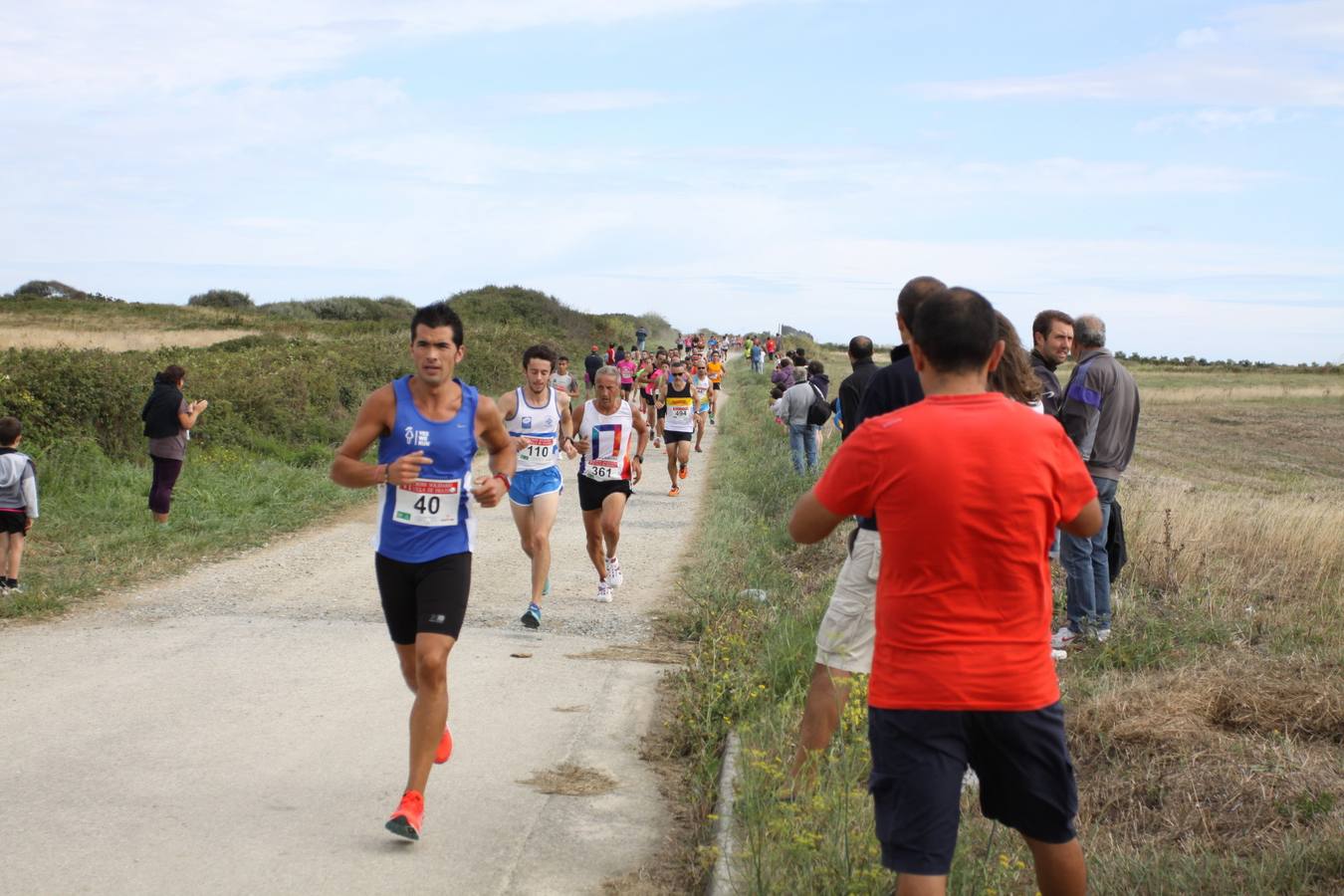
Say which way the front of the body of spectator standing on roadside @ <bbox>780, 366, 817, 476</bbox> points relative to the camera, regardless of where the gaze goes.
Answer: away from the camera

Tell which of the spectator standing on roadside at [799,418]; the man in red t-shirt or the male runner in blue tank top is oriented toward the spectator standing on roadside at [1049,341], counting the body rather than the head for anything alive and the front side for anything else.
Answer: the man in red t-shirt

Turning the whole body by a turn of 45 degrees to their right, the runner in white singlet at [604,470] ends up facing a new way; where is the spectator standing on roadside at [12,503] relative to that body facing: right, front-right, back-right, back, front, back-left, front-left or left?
front-right

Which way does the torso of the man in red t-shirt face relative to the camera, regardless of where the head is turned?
away from the camera

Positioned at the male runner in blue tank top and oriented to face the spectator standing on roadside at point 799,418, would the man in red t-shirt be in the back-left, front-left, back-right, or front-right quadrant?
back-right

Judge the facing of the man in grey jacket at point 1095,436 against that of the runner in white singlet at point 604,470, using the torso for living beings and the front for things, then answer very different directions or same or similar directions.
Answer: very different directions

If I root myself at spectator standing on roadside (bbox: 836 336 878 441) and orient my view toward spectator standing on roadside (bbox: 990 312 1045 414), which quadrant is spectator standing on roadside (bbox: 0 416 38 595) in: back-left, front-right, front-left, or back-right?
front-right

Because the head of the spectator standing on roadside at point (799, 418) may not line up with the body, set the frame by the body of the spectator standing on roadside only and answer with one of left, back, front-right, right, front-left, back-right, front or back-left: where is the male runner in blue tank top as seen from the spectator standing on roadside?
back

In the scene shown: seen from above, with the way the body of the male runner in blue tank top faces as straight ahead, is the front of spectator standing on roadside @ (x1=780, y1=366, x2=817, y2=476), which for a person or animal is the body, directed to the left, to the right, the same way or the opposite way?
the opposite way
